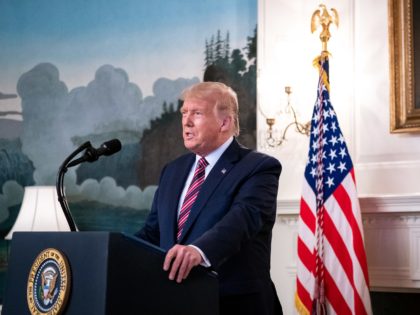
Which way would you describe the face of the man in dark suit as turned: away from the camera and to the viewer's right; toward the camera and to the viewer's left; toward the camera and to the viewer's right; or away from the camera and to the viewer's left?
toward the camera and to the viewer's left

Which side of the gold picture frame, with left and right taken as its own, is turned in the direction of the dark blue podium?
front

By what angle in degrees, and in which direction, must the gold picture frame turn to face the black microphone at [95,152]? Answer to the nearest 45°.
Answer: approximately 45° to its right

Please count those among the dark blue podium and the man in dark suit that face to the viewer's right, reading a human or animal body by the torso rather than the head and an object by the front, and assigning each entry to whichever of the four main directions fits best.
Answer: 0

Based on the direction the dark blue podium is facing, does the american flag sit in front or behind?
behind

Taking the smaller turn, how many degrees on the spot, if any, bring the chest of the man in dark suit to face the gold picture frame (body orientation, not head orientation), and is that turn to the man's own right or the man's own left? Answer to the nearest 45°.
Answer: approximately 180°

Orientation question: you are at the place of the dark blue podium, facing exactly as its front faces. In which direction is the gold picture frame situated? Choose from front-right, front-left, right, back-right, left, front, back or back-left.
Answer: back

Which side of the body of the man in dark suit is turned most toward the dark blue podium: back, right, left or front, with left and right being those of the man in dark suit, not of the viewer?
front

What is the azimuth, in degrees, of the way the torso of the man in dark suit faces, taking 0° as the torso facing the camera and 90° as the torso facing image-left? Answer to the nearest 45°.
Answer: approximately 45°

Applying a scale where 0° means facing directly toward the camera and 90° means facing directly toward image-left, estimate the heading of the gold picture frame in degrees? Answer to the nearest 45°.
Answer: approximately 0°
